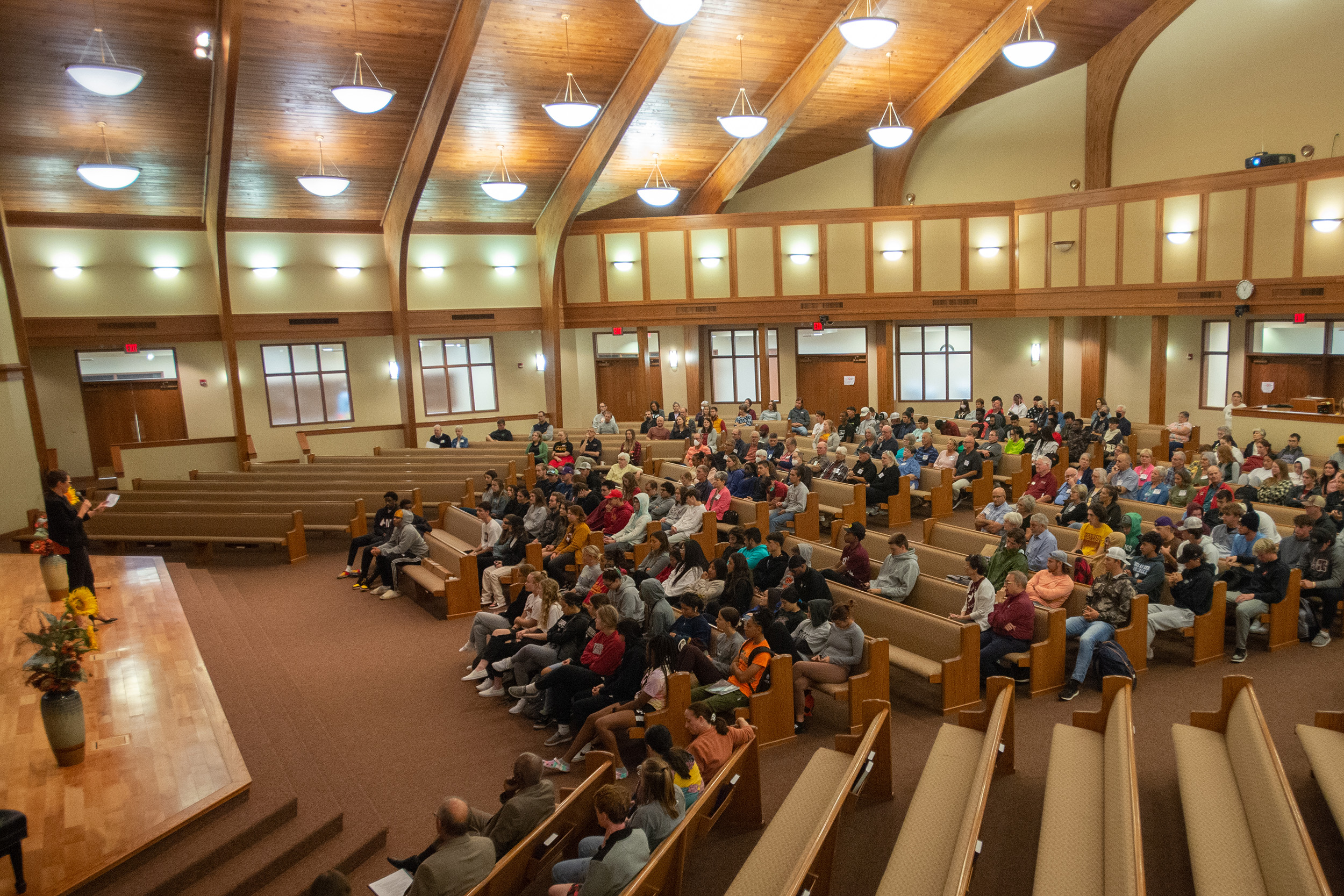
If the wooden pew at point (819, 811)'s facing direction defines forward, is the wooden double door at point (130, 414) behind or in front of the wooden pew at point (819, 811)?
in front

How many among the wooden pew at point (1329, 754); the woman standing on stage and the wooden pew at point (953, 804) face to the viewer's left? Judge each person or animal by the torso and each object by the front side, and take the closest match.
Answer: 2

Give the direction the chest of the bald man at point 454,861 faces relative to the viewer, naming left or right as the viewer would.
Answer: facing away from the viewer and to the left of the viewer

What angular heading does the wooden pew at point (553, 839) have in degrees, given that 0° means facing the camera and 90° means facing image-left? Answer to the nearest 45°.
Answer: approximately 135°

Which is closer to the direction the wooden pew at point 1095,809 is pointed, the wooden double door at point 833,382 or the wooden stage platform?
the wooden stage platform

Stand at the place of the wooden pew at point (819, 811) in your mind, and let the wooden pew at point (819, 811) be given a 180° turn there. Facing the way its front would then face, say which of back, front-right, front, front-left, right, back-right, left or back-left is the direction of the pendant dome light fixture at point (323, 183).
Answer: back-left

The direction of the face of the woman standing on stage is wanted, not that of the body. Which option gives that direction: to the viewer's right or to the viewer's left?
to the viewer's right

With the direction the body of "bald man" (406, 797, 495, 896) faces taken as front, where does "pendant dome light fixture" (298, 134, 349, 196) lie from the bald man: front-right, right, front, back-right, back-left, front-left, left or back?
front-right

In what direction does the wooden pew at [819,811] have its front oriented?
to the viewer's left

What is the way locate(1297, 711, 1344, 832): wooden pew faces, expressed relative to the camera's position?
facing to the left of the viewer

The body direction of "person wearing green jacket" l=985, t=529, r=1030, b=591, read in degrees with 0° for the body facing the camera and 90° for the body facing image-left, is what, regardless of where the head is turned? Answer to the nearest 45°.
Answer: approximately 45°

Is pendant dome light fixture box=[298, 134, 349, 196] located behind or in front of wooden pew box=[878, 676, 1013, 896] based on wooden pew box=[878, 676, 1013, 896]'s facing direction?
in front

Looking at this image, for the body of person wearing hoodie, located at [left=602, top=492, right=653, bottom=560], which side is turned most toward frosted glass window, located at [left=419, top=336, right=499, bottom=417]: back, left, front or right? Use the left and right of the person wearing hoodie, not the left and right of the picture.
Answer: right
